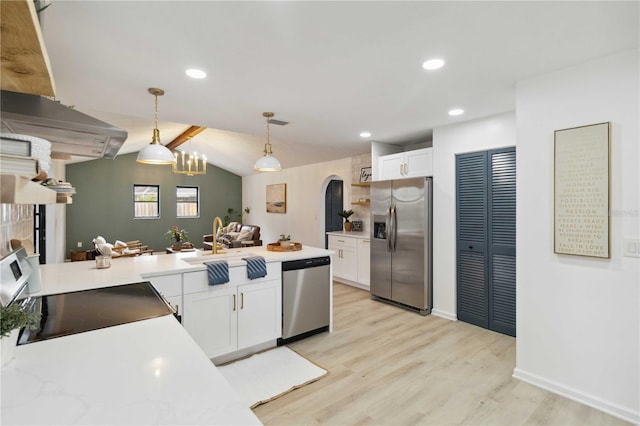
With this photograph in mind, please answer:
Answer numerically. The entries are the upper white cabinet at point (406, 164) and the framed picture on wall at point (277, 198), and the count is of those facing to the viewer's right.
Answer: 0

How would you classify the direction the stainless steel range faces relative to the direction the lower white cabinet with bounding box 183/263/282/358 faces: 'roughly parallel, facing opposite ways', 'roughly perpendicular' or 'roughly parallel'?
roughly perpendicular

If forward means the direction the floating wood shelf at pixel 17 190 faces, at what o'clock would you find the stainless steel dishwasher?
The stainless steel dishwasher is roughly at 11 o'clock from the floating wood shelf.

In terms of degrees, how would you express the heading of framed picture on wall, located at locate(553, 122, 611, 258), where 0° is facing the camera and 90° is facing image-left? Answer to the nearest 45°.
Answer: approximately 45°

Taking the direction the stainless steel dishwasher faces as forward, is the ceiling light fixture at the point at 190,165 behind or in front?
behind

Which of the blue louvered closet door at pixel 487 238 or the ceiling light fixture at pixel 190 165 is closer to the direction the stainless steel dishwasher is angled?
the blue louvered closet door

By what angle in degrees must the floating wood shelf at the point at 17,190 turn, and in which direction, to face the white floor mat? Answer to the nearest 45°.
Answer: approximately 45° to its right

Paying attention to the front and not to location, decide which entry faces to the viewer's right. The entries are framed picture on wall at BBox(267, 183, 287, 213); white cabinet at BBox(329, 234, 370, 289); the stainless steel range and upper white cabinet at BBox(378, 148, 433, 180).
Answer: the stainless steel range

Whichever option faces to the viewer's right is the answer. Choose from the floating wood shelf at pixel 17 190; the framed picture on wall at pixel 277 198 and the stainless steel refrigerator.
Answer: the floating wood shelf

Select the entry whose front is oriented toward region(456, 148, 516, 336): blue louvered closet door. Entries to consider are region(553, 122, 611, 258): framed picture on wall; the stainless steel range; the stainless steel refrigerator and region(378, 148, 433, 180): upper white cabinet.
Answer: the stainless steel range

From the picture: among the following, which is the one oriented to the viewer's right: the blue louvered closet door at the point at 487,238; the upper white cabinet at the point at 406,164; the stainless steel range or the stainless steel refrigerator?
the stainless steel range

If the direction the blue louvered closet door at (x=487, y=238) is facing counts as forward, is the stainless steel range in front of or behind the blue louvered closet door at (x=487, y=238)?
in front

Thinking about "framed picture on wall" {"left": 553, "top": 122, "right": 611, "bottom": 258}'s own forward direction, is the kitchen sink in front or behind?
in front

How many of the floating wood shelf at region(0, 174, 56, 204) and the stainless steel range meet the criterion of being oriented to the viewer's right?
2

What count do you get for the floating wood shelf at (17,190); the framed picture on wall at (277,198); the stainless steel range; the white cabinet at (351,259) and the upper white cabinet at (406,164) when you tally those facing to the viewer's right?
2
